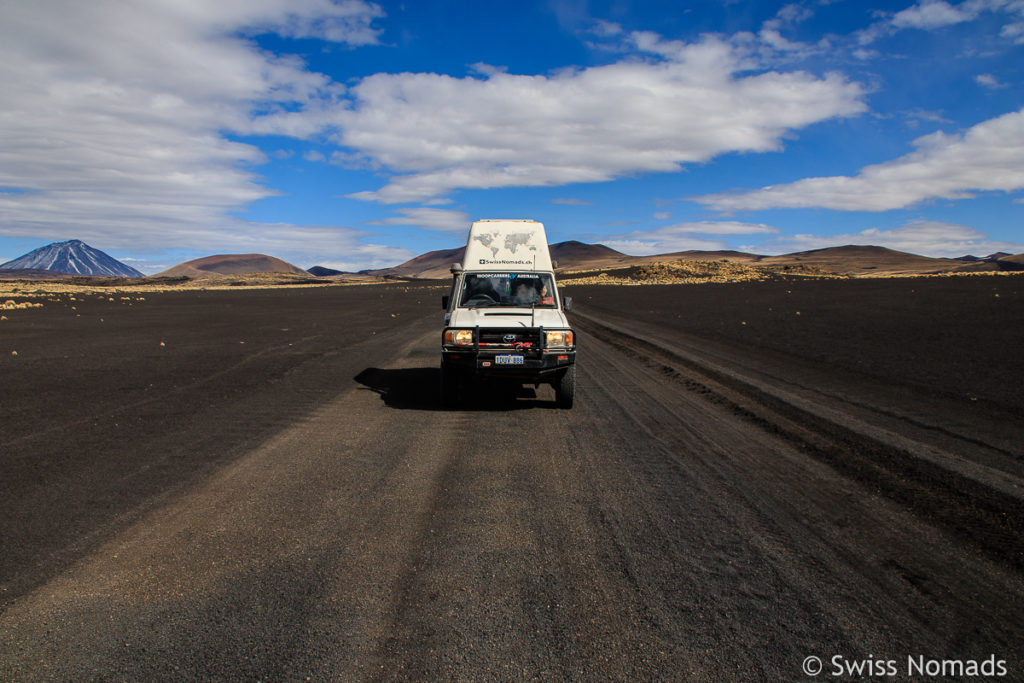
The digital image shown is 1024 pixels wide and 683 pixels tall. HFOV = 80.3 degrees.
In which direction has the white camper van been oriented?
toward the camera
